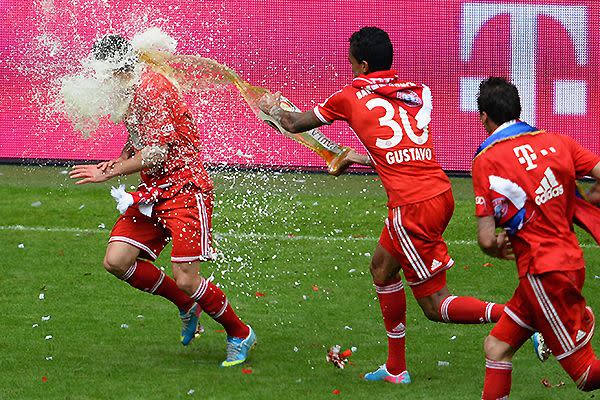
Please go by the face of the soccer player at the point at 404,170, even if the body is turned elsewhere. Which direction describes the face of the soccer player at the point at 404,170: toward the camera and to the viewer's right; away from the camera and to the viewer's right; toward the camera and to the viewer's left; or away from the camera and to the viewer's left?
away from the camera and to the viewer's left

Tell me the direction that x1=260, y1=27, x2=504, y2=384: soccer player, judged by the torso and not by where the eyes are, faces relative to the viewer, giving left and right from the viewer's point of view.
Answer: facing away from the viewer and to the left of the viewer

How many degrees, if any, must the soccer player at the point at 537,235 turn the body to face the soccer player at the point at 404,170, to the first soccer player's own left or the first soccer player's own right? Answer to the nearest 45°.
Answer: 0° — they already face them

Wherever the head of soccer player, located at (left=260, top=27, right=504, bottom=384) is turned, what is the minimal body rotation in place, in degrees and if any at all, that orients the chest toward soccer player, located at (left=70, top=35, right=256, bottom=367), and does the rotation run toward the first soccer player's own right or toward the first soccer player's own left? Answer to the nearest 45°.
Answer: approximately 45° to the first soccer player's own left

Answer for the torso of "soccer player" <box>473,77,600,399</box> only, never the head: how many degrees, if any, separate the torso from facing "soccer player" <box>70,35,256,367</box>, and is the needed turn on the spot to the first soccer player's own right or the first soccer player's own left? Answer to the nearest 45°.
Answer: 0° — they already face them
